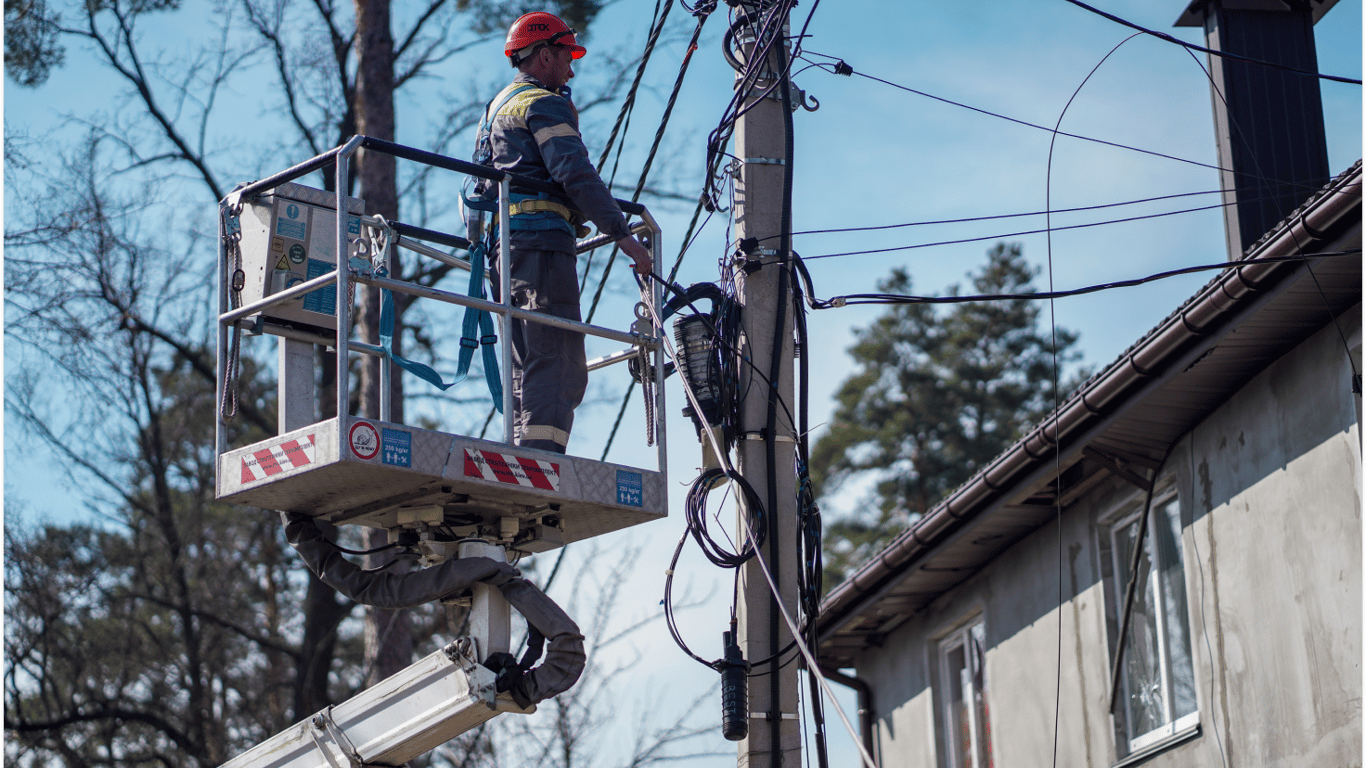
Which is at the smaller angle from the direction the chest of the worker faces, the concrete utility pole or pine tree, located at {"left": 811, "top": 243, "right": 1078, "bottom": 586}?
the concrete utility pole

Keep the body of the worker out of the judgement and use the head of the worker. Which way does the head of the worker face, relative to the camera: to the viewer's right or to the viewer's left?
to the viewer's right

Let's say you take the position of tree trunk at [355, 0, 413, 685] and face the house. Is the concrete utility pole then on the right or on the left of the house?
right

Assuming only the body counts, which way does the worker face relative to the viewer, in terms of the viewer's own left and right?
facing to the right of the viewer
